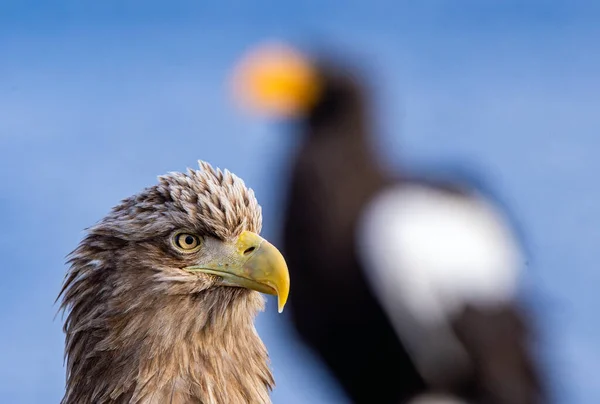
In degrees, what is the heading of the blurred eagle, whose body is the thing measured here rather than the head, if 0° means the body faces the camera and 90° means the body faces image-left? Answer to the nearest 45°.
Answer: approximately 90°

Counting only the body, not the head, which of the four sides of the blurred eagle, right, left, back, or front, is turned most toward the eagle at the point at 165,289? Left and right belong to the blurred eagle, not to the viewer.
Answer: left
